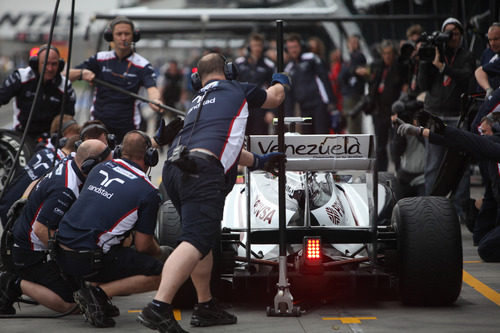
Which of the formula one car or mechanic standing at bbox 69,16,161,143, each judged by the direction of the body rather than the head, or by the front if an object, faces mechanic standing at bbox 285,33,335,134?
the formula one car

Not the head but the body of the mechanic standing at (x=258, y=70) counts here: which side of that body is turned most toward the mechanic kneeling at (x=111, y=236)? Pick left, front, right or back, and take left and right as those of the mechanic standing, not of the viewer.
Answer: front

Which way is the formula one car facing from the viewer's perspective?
away from the camera

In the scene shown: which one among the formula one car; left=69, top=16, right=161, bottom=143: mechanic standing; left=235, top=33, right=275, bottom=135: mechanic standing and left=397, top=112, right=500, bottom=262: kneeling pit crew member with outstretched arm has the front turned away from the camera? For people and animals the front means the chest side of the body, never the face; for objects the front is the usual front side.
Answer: the formula one car

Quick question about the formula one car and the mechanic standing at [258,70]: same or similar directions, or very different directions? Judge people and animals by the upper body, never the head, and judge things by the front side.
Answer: very different directions

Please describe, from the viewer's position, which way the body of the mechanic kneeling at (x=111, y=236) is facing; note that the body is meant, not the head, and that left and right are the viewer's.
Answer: facing away from the viewer and to the right of the viewer

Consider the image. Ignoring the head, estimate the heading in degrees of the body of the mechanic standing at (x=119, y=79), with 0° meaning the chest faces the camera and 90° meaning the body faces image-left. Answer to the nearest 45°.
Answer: approximately 0°

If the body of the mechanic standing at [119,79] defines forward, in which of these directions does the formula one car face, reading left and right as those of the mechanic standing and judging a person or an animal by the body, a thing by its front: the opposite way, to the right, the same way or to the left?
the opposite way

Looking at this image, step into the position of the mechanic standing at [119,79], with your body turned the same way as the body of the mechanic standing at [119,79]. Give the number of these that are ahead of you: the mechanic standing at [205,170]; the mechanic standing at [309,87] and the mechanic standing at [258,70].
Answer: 1

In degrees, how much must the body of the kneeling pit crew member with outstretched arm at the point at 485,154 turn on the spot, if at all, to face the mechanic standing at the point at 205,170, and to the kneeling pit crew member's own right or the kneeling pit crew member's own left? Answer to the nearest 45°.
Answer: approximately 45° to the kneeling pit crew member's own left

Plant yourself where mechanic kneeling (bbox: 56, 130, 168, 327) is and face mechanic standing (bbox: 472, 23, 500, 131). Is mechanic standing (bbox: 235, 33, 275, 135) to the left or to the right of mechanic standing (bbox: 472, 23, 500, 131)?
left

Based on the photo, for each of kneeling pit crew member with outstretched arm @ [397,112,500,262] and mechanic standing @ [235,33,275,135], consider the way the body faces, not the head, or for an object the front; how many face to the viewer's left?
1

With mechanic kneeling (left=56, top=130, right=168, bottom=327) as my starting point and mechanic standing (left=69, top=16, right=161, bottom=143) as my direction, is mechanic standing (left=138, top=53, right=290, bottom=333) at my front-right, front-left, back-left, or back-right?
back-right

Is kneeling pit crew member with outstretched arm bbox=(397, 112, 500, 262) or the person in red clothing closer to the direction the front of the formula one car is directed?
the person in red clothing

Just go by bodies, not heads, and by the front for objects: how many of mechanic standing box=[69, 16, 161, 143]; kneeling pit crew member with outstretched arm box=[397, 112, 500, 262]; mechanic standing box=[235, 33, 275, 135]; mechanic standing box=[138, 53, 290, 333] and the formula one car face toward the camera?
2

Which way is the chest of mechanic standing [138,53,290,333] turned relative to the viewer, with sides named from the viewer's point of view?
facing away from the viewer and to the right of the viewer
